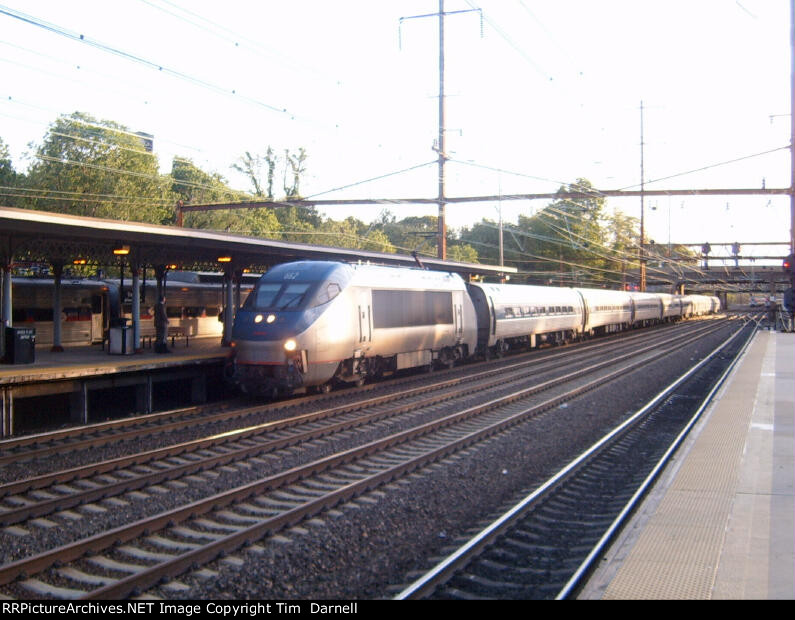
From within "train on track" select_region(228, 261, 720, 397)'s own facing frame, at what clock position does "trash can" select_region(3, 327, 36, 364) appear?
The trash can is roughly at 1 o'clock from the train on track.

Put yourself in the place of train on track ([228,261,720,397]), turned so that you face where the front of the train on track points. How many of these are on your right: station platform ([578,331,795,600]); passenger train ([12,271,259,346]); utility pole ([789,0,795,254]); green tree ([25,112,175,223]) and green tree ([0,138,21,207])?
3

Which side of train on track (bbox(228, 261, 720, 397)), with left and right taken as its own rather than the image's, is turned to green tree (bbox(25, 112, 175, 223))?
right

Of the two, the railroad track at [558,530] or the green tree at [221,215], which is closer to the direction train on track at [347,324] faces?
the railroad track

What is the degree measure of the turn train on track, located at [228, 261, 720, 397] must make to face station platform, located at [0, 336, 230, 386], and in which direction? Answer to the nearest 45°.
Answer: approximately 45° to its right

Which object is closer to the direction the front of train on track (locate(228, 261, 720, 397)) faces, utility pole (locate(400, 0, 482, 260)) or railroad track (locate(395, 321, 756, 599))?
the railroad track

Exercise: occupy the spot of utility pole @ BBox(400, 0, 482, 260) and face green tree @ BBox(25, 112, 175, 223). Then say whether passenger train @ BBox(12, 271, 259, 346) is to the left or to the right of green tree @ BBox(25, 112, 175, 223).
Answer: left

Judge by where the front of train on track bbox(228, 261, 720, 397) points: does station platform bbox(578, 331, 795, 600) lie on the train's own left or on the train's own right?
on the train's own left

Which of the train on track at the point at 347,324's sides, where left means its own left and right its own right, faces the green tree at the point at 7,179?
right

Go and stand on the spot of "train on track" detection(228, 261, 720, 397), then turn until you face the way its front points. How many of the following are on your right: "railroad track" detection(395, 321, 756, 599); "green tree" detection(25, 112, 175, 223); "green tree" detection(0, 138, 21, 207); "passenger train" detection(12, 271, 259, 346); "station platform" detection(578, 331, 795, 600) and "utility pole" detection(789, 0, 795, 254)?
3

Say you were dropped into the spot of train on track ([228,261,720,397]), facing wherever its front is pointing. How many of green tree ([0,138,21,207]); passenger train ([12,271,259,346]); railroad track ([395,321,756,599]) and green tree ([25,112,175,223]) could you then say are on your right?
3

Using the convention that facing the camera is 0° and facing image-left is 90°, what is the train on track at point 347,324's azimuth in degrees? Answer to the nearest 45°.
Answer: approximately 45°

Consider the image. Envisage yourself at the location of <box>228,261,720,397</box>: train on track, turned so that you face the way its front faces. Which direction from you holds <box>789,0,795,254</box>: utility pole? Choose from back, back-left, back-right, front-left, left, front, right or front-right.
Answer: back-left
